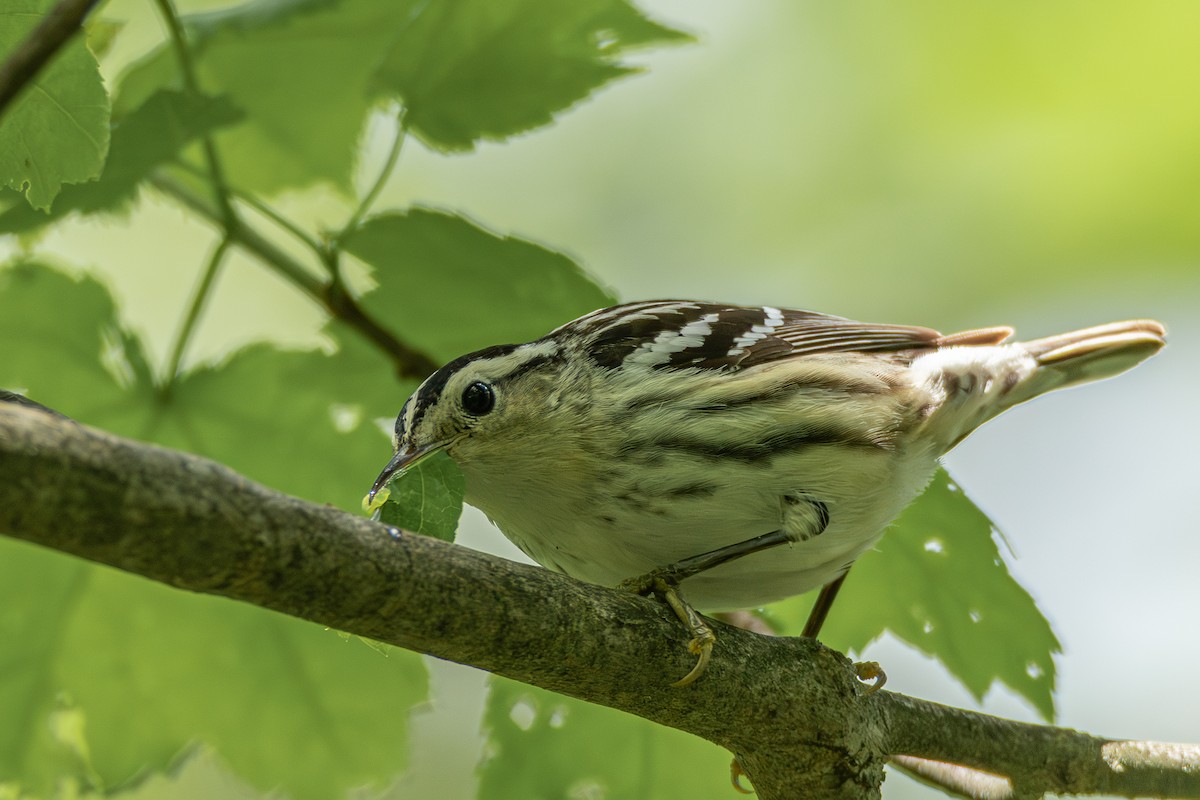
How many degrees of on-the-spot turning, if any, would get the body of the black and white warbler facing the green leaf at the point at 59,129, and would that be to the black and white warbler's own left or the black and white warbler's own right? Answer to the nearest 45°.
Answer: approximately 45° to the black and white warbler's own left

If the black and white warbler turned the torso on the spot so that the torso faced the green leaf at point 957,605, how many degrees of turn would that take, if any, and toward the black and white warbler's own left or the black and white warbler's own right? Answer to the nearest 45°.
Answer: approximately 180°

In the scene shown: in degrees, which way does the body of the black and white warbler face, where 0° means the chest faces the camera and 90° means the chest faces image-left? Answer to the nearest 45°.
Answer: approximately 90°

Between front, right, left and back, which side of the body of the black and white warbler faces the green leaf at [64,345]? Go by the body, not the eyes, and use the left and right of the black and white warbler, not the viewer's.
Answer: front

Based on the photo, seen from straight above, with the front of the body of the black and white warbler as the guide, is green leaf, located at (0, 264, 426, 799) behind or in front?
in front
